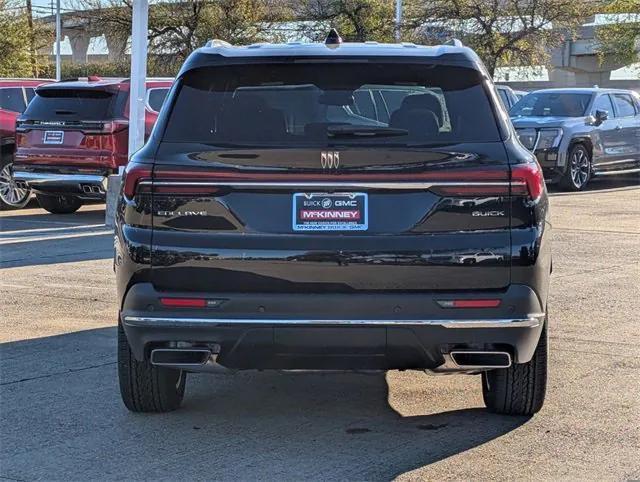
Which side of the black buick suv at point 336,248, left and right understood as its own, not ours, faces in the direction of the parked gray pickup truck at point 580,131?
front

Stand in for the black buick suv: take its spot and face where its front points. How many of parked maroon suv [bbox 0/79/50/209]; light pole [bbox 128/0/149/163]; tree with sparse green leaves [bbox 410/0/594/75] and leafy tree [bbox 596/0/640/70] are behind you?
0

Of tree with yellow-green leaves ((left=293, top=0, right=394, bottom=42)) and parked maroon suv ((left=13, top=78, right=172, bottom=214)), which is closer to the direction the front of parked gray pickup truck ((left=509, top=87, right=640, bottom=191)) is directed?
the parked maroon suv

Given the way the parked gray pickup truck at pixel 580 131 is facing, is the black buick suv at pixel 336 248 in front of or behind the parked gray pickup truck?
in front

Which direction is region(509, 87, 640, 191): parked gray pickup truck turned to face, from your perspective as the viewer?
facing the viewer and to the left of the viewer

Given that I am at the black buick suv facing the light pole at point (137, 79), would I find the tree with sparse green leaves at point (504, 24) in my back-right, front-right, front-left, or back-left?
front-right

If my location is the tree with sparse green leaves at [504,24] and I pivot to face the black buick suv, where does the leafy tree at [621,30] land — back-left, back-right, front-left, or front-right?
back-left

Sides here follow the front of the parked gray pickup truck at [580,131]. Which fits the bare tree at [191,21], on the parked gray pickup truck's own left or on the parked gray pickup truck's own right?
on the parked gray pickup truck's own right

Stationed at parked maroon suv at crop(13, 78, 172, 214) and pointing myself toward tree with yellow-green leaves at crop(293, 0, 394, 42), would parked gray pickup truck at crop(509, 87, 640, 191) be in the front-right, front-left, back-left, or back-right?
front-right

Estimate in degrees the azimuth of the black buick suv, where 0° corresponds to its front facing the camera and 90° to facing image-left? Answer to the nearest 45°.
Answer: approximately 180°

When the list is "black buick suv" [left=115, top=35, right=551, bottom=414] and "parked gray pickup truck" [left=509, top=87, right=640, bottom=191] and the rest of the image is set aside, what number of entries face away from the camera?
1

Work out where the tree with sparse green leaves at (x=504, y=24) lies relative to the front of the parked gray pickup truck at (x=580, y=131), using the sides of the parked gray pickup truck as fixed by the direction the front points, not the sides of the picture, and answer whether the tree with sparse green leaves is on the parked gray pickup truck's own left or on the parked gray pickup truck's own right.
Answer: on the parked gray pickup truck's own right

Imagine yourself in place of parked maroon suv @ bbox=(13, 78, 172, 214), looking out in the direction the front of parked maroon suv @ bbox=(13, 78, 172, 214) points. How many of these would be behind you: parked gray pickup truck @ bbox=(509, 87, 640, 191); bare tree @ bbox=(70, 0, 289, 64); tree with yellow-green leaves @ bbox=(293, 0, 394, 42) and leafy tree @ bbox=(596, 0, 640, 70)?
0

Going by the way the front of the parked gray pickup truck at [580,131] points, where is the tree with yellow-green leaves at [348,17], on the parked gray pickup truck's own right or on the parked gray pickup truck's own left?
on the parked gray pickup truck's own right

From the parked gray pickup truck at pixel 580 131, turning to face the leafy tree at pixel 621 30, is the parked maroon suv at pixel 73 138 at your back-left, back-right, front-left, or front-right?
back-left

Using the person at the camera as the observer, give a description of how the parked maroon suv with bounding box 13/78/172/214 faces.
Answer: facing away from the viewer and to the right of the viewer

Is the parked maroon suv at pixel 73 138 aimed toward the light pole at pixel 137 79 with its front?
no

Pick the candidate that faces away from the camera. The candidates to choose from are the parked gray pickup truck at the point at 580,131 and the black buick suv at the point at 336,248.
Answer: the black buick suv
